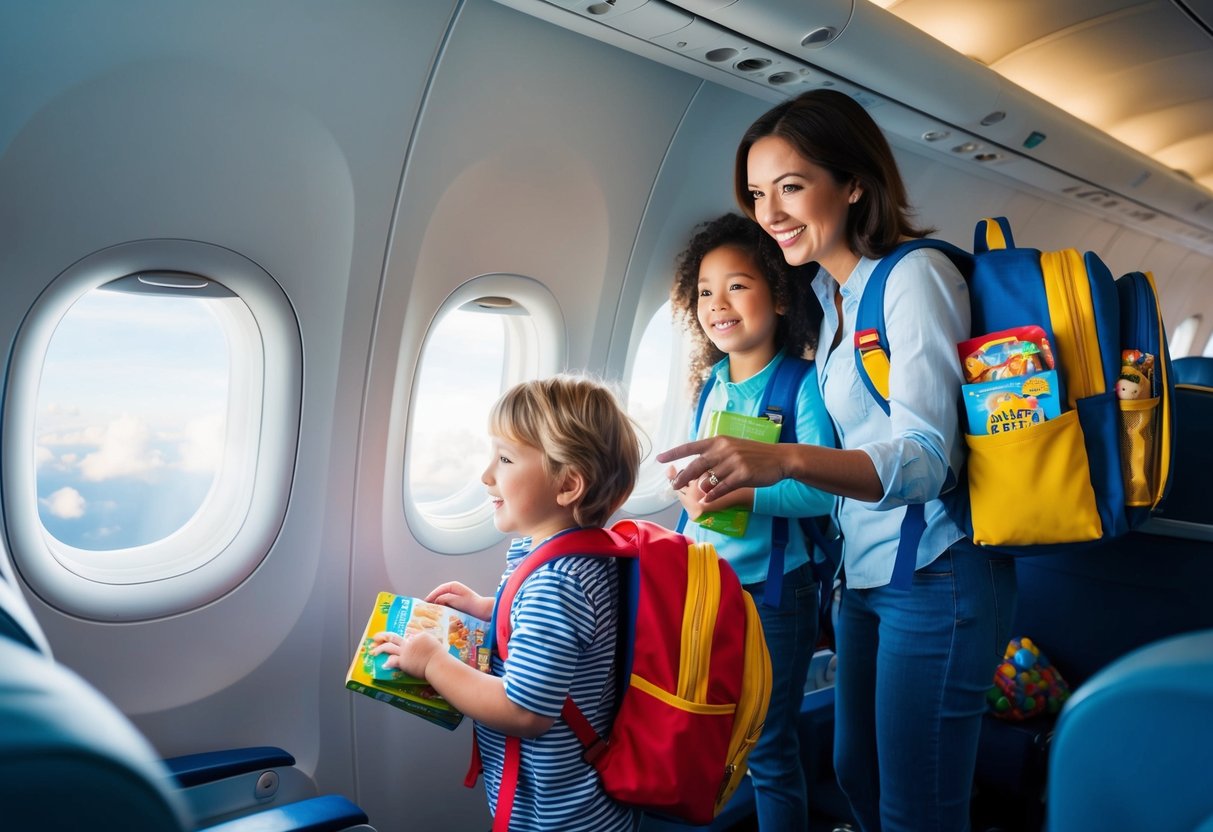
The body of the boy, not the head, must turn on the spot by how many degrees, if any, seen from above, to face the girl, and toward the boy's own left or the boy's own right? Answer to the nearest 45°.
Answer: approximately 135° to the boy's own right

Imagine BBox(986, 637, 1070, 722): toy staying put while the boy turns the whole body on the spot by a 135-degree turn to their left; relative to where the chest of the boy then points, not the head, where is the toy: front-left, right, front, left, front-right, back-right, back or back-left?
left

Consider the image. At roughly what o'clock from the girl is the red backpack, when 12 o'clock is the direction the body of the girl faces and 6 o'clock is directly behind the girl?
The red backpack is roughly at 11 o'clock from the girl.

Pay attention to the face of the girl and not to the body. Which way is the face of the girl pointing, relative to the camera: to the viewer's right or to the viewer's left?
to the viewer's left

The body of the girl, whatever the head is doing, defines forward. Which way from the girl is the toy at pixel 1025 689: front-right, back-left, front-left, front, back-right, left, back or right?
back

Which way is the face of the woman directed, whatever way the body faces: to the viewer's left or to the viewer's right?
to the viewer's left

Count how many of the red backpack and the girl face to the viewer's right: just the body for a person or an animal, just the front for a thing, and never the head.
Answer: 1

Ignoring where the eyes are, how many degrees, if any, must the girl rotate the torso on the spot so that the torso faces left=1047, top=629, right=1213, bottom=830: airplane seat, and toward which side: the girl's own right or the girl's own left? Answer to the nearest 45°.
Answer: approximately 45° to the girl's own left

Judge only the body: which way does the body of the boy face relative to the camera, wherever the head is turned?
to the viewer's left

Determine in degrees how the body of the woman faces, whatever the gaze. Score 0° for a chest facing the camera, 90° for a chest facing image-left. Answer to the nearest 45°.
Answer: approximately 45°

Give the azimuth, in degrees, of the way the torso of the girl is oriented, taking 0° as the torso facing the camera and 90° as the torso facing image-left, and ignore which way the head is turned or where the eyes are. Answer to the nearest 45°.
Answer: approximately 45°

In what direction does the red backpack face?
to the viewer's right

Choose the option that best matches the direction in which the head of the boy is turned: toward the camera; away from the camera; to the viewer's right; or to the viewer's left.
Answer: to the viewer's left

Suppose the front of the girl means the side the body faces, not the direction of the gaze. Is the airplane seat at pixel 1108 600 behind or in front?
behind

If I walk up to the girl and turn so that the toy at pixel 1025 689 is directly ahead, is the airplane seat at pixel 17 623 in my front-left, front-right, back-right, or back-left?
back-right
